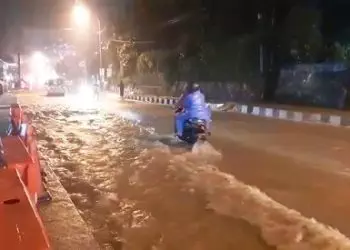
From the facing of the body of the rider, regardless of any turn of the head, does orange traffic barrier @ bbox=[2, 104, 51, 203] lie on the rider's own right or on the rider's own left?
on the rider's own left

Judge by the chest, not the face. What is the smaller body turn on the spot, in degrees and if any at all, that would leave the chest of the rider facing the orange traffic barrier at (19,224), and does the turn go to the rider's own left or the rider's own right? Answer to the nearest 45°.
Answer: approximately 135° to the rider's own left

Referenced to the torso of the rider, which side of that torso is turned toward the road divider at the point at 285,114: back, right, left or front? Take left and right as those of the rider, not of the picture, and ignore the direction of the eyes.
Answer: right

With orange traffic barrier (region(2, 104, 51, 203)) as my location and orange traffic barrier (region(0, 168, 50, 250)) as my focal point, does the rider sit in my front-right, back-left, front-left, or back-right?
back-left

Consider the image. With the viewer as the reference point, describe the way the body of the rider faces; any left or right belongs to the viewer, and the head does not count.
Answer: facing away from the viewer and to the left of the viewer

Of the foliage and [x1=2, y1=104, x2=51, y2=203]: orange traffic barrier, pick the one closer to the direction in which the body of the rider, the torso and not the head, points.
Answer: the foliage

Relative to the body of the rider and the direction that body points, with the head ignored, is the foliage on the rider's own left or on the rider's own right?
on the rider's own right
